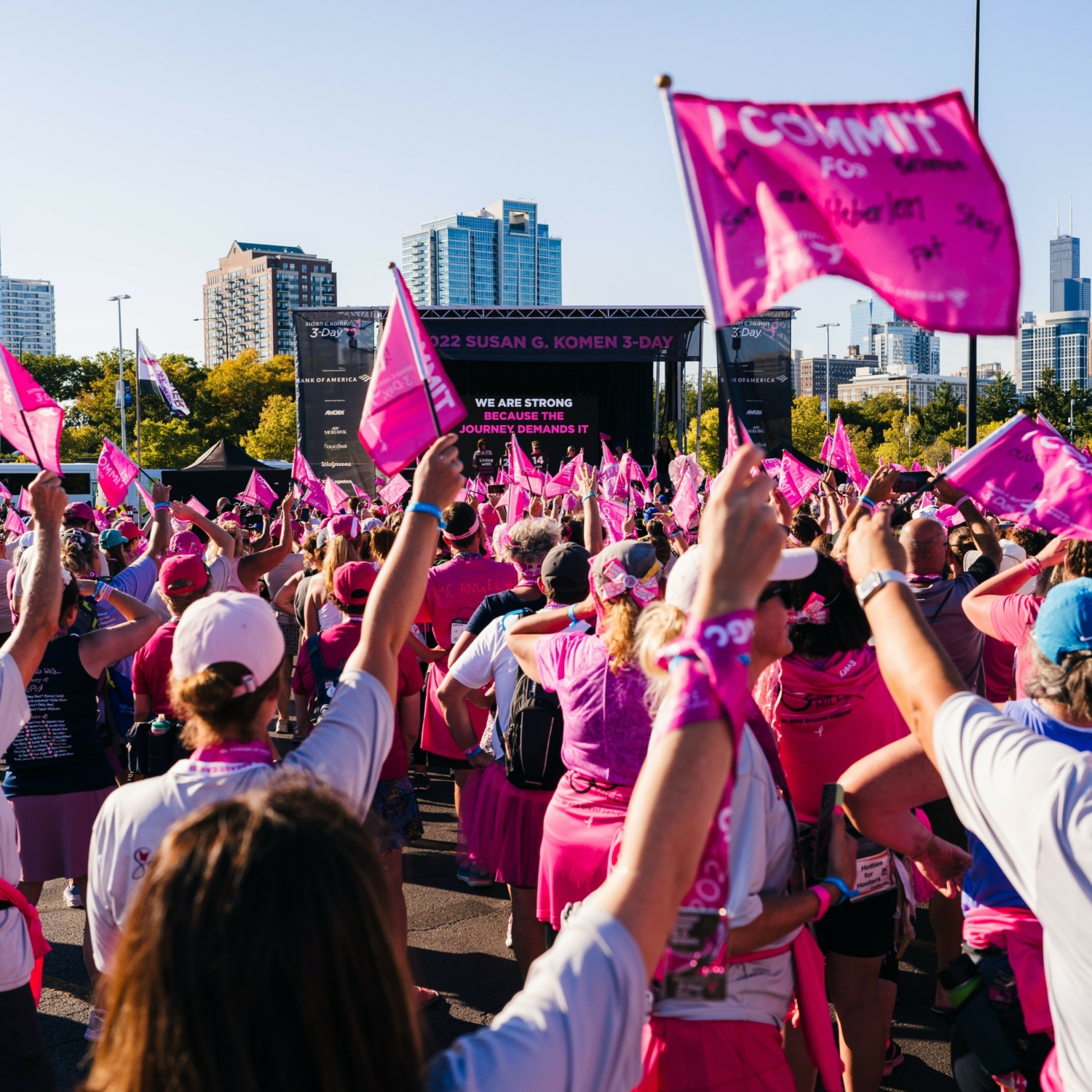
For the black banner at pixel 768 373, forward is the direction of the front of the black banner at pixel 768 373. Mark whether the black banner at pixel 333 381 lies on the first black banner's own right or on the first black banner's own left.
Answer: on the first black banner's own right

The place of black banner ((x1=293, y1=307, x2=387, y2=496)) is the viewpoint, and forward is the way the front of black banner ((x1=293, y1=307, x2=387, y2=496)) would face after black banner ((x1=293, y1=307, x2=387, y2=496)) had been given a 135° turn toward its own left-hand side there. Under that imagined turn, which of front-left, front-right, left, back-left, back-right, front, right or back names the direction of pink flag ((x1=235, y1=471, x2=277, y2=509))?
back-right

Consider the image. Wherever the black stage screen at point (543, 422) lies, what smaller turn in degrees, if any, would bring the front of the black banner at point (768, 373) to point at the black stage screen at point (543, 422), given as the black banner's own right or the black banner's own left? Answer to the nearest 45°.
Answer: approximately 90° to the black banner's own right

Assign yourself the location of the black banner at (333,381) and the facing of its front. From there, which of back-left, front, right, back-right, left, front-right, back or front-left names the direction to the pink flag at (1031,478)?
front

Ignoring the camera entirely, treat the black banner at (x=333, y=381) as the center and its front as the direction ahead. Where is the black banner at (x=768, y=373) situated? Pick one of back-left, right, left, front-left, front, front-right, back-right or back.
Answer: left

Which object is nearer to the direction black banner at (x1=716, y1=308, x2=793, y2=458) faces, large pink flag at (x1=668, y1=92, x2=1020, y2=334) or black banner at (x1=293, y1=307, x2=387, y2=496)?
the large pink flag

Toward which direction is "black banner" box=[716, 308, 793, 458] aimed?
toward the camera

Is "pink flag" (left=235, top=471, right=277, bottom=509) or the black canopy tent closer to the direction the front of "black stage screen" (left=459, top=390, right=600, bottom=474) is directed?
the pink flag

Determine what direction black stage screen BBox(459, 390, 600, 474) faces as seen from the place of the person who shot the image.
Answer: facing the viewer

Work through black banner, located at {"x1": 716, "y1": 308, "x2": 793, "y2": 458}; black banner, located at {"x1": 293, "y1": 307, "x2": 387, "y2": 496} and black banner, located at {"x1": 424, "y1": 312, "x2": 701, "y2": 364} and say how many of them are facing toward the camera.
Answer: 3

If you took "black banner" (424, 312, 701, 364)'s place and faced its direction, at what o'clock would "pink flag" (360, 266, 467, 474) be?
The pink flag is roughly at 12 o'clock from the black banner.

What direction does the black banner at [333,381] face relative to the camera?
toward the camera
